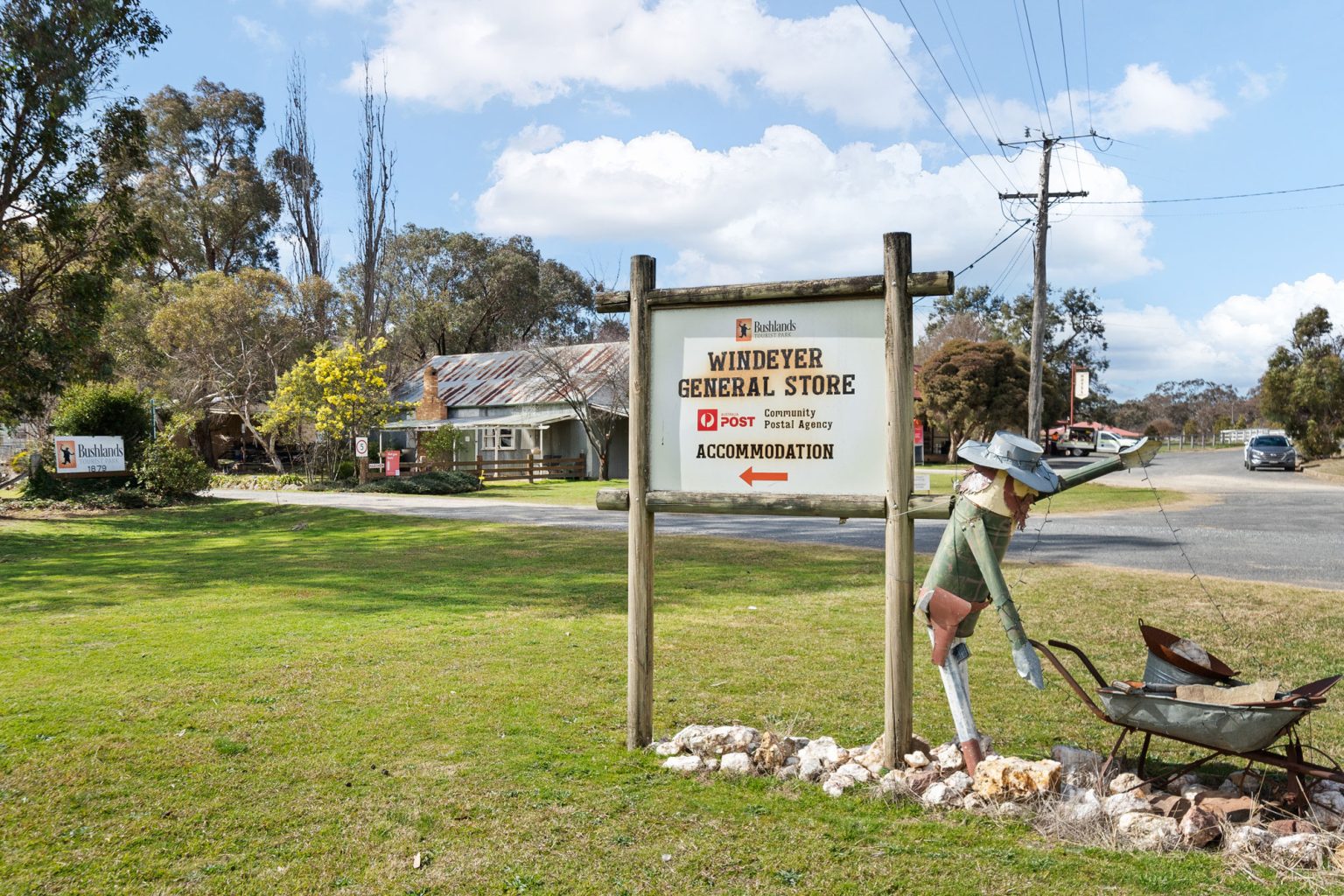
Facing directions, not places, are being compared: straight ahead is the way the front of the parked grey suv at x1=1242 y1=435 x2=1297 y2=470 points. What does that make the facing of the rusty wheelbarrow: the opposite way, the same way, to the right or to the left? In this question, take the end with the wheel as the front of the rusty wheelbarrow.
to the left

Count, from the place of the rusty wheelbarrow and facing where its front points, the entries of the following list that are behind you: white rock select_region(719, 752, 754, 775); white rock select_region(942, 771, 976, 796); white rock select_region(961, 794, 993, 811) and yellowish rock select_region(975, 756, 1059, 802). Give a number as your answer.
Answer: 4

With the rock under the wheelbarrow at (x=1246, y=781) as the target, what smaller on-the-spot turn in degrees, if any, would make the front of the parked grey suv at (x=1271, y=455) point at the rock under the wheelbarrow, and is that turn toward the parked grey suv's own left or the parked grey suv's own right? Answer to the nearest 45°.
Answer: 0° — it already faces it

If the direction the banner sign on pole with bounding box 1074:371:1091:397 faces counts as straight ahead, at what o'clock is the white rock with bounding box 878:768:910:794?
The white rock is roughly at 12 o'clock from the banner sign on pole.

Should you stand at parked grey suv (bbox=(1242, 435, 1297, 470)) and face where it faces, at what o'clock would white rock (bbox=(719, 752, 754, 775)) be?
The white rock is roughly at 12 o'clock from the parked grey suv.
